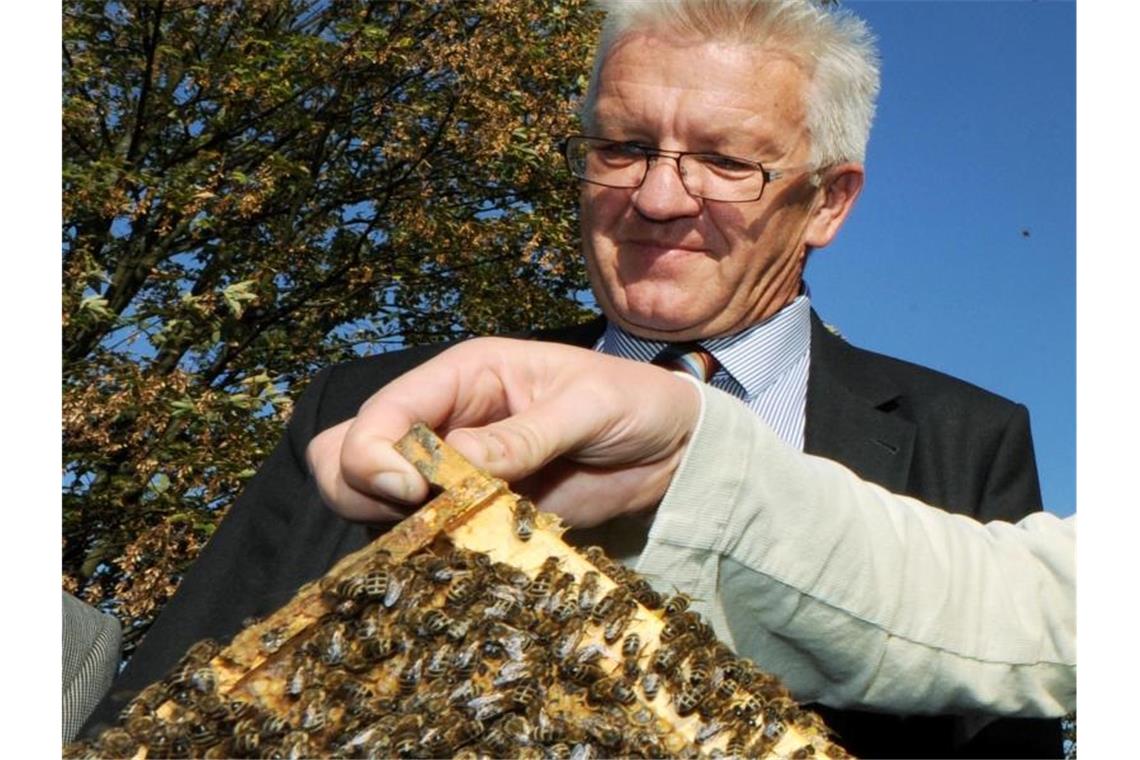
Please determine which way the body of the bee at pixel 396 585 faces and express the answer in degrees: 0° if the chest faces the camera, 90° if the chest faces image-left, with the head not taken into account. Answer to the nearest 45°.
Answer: approximately 225°
